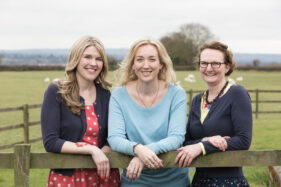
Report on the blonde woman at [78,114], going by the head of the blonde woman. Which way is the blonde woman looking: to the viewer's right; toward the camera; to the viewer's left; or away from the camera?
toward the camera

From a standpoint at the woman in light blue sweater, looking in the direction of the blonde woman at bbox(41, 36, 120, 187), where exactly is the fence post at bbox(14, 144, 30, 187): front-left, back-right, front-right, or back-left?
front-left

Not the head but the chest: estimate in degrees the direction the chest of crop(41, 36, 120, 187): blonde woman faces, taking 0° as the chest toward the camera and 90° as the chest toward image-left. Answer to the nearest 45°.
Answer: approximately 315°

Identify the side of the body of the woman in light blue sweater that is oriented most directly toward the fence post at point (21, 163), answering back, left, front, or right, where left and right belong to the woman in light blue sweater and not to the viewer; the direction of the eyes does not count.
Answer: right

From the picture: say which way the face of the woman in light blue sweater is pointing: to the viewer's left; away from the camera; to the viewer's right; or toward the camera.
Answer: toward the camera

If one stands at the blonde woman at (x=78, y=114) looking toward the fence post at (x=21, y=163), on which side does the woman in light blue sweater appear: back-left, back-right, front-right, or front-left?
back-left

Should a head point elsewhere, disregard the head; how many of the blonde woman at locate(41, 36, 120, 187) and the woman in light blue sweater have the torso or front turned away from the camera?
0

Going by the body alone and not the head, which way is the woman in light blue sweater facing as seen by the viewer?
toward the camera
